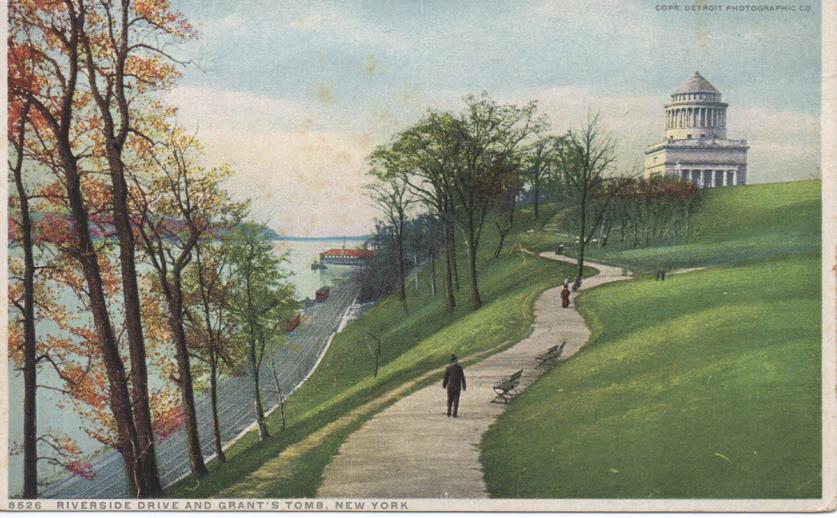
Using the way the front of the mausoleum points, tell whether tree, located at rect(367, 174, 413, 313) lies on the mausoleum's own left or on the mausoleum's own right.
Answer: on the mausoleum's own right

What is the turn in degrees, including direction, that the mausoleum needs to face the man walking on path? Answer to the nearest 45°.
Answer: approximately 45° to its right

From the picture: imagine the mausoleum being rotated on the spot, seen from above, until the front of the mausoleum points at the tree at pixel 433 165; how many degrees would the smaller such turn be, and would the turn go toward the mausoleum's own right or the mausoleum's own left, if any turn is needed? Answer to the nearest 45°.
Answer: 0° — it already faces it

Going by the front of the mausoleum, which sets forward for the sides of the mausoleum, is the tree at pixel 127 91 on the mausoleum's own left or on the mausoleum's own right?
on the mausoleum's own right

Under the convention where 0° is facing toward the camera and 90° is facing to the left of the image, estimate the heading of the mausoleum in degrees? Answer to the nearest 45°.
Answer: approximately 0°

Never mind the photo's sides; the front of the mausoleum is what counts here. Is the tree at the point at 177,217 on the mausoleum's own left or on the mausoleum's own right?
on the mausoleum's own right
